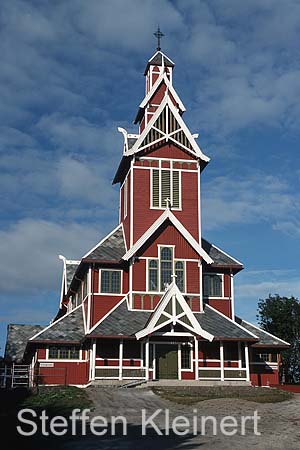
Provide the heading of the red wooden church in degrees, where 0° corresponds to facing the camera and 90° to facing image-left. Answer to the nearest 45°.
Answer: approximately 0°
